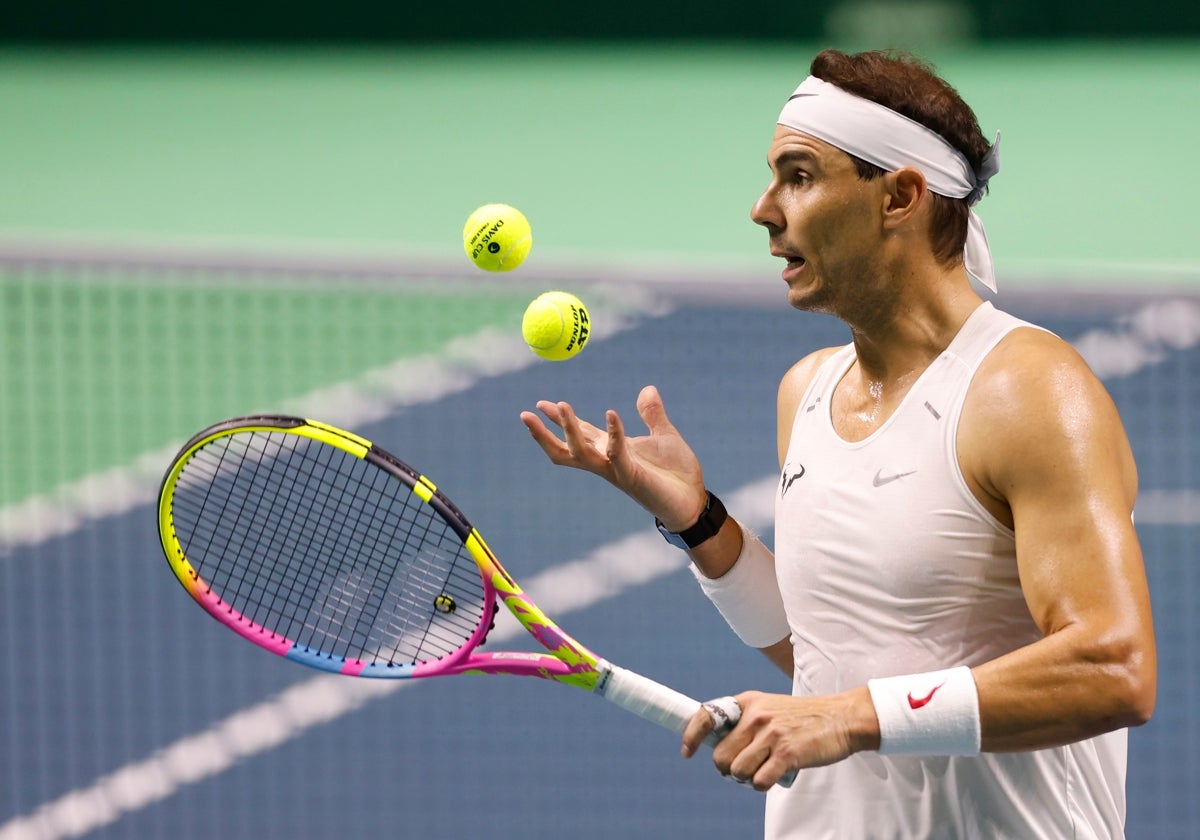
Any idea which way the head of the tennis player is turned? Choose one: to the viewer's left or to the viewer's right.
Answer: to the viewer's left

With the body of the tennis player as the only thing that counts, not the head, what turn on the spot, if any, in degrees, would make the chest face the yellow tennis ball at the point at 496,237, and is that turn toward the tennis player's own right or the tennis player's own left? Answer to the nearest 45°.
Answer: approximately 90° to the tennis player's own right

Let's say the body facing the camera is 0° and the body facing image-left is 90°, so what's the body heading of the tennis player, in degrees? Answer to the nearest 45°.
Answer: approximately 45°

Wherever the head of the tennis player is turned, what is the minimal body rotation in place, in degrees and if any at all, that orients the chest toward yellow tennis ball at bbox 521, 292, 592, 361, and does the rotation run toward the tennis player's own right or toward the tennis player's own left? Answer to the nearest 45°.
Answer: approximately 90° to the tennis player's own right
